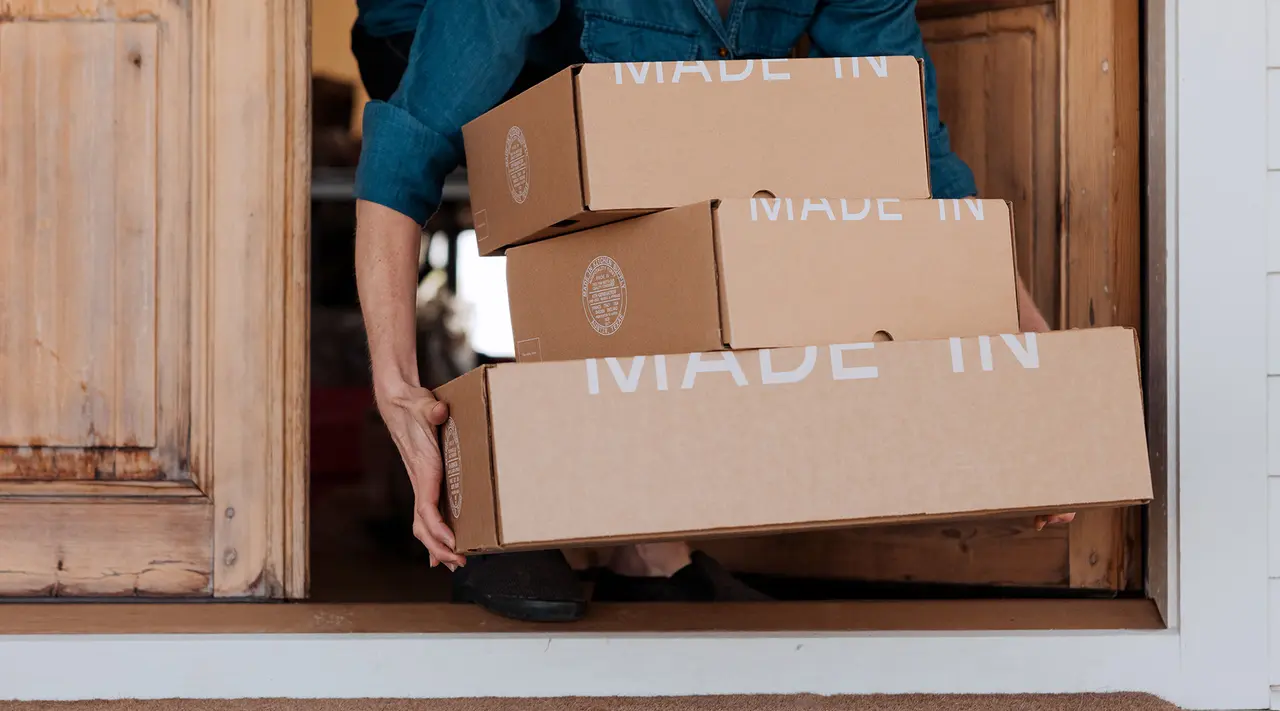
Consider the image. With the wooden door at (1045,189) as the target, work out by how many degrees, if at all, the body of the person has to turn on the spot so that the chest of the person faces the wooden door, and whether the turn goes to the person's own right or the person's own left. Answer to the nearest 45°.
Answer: approximately 135° to the person's own left

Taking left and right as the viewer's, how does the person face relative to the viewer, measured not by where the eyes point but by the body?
facing the viewer

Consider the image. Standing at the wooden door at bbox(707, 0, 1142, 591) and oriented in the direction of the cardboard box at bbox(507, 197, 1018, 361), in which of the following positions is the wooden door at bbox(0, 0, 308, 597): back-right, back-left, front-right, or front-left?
front-right
